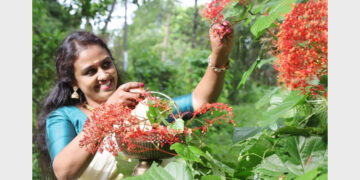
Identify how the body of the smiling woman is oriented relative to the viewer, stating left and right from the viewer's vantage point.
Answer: facing the viewer and to the right of the viewer

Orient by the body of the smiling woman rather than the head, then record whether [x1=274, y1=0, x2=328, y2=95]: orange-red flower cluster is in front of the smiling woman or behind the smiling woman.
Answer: in front
